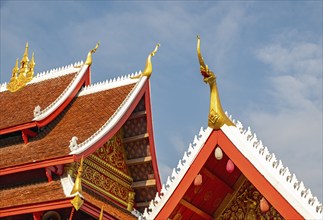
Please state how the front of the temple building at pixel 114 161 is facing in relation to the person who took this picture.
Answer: facing the viewer and to the right of the viewer
